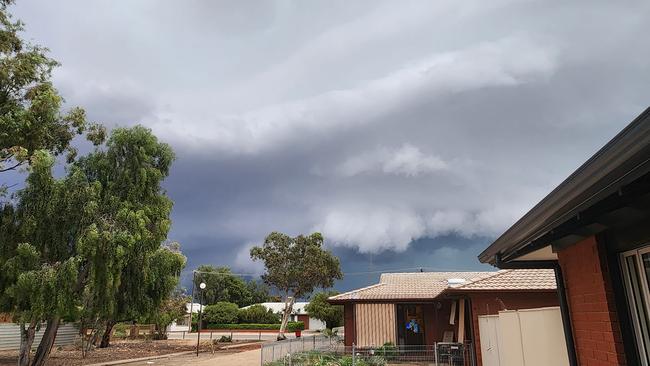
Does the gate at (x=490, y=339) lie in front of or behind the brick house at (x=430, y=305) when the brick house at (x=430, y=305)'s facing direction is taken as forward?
in front

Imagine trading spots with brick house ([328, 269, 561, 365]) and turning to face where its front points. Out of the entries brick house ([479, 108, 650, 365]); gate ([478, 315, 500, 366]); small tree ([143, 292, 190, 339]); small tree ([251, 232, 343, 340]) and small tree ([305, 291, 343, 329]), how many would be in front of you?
2

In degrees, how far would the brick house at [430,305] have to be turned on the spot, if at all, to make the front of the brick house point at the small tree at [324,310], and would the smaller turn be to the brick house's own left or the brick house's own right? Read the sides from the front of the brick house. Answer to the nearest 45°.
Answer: approximately 135° to the brick house's own right

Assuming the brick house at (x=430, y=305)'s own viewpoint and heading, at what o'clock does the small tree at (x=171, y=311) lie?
The small tree is roughly at 4 o'clock from the brick house.

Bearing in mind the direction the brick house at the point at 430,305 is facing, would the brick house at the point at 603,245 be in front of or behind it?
in front

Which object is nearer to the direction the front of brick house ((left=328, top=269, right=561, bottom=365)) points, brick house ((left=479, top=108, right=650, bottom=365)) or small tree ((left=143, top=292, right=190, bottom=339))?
the brick house

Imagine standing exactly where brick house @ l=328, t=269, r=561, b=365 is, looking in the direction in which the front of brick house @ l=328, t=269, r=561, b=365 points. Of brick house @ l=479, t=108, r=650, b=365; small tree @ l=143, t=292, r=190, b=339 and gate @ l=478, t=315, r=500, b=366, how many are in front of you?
2

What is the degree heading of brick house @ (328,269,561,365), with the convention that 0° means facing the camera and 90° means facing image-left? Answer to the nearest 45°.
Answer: approximately 0°

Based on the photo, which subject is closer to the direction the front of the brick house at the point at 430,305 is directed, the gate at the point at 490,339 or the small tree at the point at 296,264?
the gate

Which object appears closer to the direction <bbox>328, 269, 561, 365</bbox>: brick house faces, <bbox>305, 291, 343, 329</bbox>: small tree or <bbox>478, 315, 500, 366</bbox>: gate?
the gate
